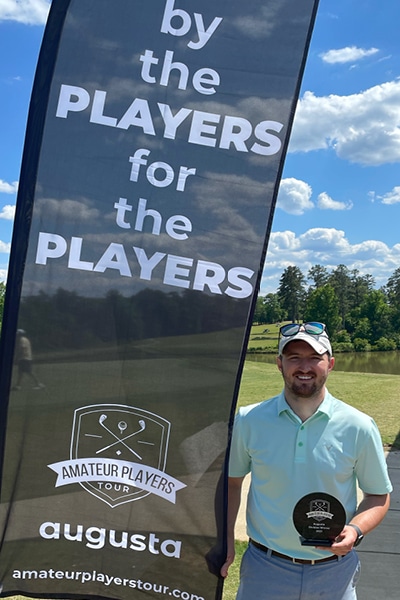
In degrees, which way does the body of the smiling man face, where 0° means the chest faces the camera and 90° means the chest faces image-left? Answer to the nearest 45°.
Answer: approximately 0°
